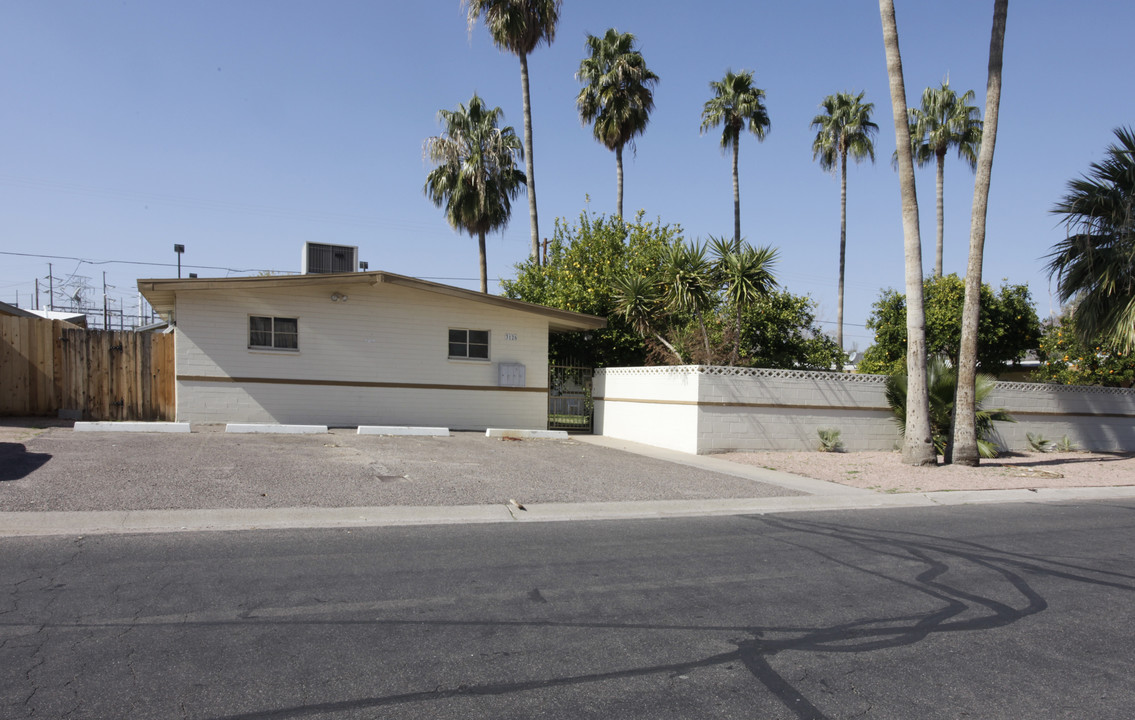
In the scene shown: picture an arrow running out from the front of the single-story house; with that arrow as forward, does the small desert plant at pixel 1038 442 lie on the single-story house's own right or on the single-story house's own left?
on the single-story house's own left

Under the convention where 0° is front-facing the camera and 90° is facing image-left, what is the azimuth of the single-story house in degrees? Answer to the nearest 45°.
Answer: approximately 0°

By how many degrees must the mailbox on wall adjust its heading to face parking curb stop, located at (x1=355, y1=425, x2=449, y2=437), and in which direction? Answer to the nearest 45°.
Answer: approximately 45° to its right

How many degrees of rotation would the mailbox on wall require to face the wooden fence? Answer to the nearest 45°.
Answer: approximately 90° to its right

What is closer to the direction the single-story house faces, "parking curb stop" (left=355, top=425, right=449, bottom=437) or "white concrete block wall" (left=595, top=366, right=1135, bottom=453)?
the parking curb stop

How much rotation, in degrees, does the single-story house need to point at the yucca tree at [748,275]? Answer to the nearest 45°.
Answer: approximately 90° to its left

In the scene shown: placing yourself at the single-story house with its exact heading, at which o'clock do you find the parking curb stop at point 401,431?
The parking curb stop is roughly at 11 o'clock from the single-story house.
